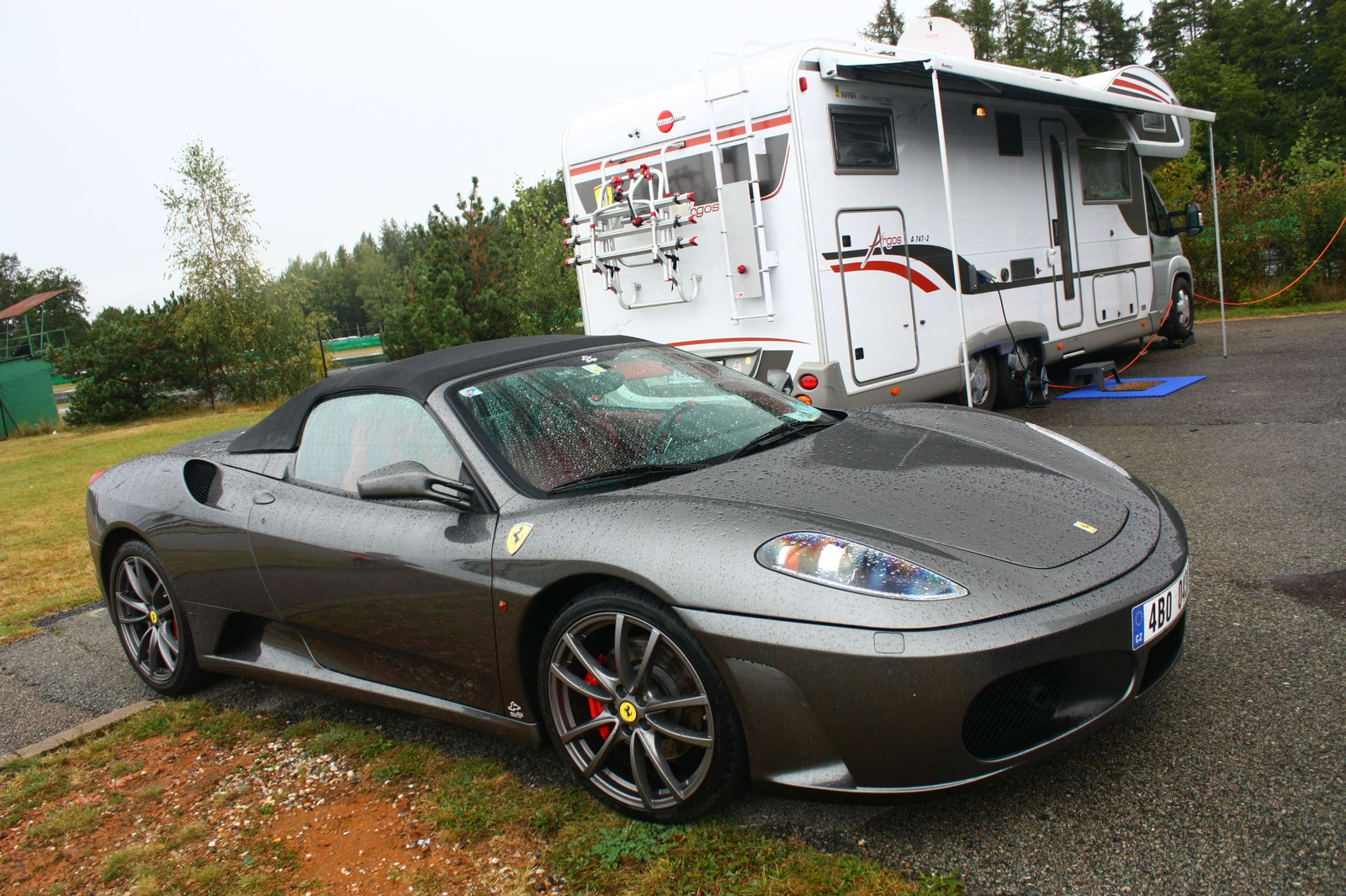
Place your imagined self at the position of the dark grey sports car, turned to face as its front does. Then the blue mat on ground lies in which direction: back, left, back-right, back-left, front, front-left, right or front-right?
left

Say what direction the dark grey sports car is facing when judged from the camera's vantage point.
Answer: facing the viewer and to the right of the viewer

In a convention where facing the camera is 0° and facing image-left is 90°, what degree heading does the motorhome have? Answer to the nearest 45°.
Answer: approximately 225°

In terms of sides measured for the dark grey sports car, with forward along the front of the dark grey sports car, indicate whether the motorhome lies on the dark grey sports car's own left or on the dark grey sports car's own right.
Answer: on the dark grey sports car's own left

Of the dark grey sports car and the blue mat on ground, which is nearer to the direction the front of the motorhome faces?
the blue mat on ground

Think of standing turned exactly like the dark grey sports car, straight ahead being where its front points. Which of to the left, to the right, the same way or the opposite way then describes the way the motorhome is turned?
to the left

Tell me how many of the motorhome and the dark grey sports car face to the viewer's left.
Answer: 0

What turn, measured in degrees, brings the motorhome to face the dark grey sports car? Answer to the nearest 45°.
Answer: approximately 135° to its right
